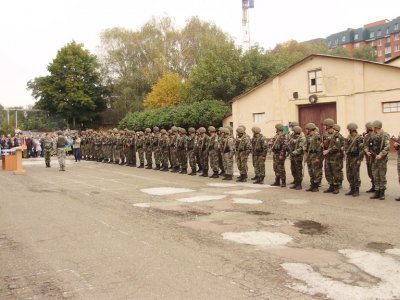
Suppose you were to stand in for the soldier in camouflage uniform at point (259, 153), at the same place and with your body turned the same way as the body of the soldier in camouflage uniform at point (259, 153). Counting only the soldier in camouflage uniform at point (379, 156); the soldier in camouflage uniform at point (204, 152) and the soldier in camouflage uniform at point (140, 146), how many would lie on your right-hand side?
2

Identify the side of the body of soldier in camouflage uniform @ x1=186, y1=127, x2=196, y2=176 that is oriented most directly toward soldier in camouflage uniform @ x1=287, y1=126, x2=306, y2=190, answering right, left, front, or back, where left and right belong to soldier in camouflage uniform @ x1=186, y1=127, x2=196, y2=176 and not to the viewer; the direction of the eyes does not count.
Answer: left

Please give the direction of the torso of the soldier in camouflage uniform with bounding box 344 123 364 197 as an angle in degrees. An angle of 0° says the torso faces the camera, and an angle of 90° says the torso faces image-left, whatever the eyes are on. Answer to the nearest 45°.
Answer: approximately 45°

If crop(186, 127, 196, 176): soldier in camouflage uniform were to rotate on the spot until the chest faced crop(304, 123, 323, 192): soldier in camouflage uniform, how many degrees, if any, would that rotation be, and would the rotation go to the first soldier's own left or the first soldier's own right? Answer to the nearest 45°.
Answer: approximately 90° to the first soldier's own left

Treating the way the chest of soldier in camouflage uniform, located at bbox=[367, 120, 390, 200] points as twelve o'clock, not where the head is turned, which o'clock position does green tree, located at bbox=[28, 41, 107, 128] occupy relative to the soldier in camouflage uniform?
The green tree is roughly at 3 o'clock from the soldier in camouflage uniform.

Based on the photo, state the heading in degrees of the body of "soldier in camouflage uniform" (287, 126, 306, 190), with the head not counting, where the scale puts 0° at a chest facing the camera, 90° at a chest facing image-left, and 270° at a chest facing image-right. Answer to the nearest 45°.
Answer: approximately 45°

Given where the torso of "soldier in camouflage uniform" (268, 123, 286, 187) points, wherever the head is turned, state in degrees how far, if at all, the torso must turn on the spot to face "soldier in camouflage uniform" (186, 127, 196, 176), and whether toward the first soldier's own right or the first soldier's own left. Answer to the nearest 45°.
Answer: approximately 90° to the first soldier's own right

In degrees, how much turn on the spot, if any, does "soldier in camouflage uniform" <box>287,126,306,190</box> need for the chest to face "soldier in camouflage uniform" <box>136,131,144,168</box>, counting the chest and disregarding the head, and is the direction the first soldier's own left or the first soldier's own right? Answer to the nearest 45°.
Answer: approximately 90° to the first soldier's own right

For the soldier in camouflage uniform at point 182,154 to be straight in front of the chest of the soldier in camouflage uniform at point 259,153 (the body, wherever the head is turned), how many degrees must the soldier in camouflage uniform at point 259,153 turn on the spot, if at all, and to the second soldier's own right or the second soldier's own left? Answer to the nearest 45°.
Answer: approximately 90° to the second soldier's own right

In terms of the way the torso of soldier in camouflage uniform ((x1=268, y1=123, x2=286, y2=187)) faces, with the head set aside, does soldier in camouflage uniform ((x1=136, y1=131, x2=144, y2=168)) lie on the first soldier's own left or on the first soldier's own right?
on the first soldier's own right

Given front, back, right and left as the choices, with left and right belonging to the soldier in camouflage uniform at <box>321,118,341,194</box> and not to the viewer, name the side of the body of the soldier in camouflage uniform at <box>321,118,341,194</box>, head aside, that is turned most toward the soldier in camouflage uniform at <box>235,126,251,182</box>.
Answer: right
